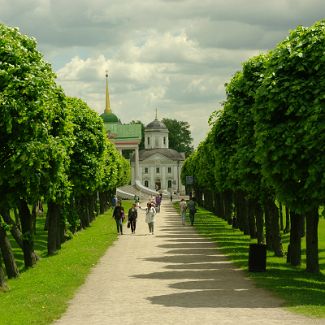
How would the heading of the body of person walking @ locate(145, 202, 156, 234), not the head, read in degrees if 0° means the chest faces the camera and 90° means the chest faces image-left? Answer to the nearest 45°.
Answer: approximately 0°

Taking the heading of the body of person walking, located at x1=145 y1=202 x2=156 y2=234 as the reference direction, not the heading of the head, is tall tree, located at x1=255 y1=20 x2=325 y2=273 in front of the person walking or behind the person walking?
in front
